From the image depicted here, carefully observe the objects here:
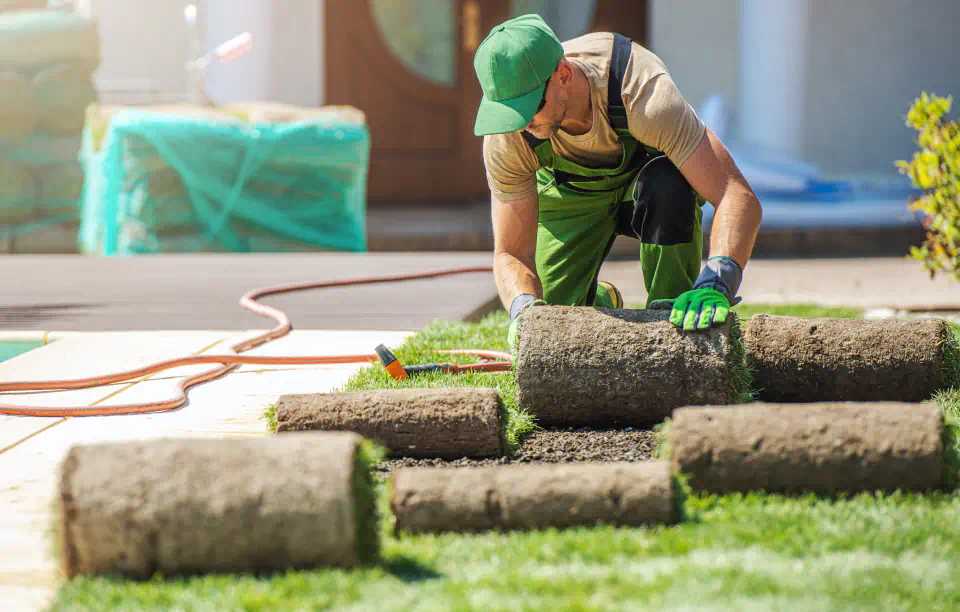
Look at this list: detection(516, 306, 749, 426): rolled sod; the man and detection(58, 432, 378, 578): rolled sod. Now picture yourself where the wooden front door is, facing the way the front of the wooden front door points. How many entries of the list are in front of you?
3

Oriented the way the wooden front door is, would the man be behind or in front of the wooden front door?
in front

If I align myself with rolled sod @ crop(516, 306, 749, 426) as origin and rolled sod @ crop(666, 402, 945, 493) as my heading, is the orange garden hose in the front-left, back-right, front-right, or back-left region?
back-right

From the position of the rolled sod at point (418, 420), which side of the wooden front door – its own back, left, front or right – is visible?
front

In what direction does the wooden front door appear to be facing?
toward the camera

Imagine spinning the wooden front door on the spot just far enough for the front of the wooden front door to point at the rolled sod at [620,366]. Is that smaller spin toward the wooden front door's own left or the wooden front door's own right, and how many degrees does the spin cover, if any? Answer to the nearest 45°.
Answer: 0° — it already faces it

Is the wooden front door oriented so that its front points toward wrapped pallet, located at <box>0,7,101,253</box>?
no

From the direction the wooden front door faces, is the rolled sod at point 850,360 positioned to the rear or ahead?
ahead

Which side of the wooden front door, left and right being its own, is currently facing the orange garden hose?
front

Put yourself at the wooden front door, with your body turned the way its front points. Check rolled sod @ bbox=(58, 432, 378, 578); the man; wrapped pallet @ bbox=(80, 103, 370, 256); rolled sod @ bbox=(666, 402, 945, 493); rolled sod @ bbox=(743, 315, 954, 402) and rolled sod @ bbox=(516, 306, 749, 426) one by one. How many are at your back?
0

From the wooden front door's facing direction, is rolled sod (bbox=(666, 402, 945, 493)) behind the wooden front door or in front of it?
in front

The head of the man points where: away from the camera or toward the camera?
toward the camera

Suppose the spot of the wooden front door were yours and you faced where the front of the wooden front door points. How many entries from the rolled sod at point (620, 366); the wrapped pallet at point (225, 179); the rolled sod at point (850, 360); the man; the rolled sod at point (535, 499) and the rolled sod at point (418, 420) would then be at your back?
0

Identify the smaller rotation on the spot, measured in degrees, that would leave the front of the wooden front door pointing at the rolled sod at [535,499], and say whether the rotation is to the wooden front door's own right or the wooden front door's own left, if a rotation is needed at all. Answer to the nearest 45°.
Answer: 0° — it already faces it

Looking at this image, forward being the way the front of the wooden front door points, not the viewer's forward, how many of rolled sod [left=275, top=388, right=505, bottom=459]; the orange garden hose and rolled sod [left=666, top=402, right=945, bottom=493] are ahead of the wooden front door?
3
